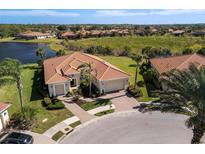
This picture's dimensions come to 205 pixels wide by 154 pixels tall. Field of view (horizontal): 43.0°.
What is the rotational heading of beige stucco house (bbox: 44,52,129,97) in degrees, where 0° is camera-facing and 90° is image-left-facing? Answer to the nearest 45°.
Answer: approximately 0°

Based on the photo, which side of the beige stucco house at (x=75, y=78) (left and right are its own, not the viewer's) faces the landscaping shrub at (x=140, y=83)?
left

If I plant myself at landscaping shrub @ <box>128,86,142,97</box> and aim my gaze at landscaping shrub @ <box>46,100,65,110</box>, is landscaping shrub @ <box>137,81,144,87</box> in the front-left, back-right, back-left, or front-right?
back-right

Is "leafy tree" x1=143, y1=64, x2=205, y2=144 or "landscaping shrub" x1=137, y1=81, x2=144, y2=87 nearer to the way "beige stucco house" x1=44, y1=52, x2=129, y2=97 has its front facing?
the leafy tree

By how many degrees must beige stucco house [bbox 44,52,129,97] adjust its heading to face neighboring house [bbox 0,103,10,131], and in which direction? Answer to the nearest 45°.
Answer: approximately 45° to its right

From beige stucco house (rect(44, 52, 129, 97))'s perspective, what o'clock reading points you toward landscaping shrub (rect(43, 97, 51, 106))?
The landscaping shrub is roughly at 1 o'clock from the beige stucco house.

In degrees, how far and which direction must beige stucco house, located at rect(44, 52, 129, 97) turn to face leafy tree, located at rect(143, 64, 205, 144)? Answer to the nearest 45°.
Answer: approximately 45° to its left

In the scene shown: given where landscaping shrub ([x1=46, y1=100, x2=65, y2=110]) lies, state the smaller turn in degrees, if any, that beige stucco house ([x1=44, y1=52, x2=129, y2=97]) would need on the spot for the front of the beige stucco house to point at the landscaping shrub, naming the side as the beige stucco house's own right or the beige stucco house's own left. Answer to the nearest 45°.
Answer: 0° — it already faces it
